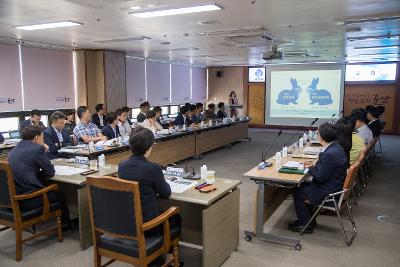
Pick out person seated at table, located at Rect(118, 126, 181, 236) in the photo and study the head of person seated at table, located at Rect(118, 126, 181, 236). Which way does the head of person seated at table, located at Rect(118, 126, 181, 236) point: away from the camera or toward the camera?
away from the camera

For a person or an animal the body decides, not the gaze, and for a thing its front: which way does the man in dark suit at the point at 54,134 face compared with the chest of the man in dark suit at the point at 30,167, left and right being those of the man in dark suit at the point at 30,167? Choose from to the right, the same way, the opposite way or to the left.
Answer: to the right

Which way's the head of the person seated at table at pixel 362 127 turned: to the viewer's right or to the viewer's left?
to the viewer's left

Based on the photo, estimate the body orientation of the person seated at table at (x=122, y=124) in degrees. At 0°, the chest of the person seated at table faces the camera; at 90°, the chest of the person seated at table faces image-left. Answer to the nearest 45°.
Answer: approximately 315°

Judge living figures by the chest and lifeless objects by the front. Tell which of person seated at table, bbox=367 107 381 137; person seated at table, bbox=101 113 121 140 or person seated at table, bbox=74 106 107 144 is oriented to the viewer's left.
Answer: person seated at table, bbox=367 107 381 137

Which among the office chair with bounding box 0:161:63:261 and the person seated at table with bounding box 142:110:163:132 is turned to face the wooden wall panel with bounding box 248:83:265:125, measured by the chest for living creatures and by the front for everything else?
the office chair

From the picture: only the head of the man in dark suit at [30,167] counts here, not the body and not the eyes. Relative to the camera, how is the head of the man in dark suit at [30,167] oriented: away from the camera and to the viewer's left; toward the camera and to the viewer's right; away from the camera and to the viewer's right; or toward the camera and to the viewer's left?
away from the camera and to the viewer's right

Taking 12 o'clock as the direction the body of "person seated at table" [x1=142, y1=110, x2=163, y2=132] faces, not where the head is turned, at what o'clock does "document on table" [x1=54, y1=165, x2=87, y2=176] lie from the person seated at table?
The document on table is roughly at 2 o'clock from the person seated at table.

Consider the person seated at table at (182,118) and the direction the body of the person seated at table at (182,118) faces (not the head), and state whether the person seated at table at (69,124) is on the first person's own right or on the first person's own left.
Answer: on the first person's own right
